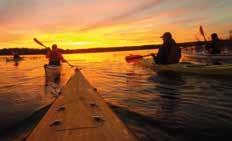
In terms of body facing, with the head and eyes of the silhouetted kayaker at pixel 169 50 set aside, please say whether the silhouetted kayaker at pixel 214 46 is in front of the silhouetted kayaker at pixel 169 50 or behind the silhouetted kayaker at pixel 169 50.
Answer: behind

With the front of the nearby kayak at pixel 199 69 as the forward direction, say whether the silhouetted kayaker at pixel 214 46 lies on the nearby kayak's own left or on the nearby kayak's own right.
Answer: on the nearby kayak's own right

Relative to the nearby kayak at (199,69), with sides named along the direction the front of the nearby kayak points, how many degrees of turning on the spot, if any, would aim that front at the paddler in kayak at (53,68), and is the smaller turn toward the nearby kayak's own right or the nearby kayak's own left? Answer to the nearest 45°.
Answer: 0° — it already faces them

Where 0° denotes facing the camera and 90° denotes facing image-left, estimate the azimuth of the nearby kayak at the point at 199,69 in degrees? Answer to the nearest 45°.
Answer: approximately 90°

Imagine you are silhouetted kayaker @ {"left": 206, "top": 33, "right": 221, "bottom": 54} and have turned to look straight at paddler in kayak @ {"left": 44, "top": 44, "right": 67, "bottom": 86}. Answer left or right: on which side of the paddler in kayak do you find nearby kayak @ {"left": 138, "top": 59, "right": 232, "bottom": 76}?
left

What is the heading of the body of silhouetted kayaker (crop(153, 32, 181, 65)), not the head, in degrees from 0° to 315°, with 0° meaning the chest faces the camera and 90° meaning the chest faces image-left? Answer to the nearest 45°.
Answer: approximately 90°

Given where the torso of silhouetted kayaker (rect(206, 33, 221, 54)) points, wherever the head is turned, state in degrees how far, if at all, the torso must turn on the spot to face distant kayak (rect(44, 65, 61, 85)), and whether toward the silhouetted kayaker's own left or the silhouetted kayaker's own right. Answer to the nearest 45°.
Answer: approximately 45° to the silhouetted kayaker's own left

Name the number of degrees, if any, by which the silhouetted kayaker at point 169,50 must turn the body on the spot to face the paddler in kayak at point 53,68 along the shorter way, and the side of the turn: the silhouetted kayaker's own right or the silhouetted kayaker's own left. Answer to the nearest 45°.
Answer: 0° — they already face them

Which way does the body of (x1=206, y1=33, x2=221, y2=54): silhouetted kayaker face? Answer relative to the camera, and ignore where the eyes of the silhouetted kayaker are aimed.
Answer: to the viewer's left
